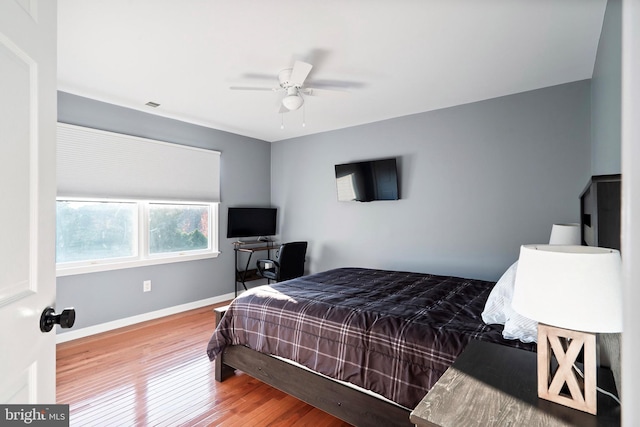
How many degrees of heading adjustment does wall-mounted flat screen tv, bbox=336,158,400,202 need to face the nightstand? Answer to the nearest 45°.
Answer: approximately 45° to its left

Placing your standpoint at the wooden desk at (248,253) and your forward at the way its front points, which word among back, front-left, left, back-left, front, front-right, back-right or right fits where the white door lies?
front-right

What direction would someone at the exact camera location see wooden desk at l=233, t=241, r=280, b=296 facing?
facing the viewer and to the right of the viewer

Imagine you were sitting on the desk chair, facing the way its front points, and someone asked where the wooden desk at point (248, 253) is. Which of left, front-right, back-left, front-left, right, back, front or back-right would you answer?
front

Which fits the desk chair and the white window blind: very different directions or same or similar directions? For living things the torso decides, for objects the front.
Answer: very different directions

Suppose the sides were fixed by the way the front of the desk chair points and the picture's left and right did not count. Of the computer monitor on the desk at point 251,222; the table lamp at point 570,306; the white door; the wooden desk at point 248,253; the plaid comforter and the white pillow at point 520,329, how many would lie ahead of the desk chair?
2

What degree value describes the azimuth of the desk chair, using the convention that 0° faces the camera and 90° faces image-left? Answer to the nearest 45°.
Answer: approximately 135°
